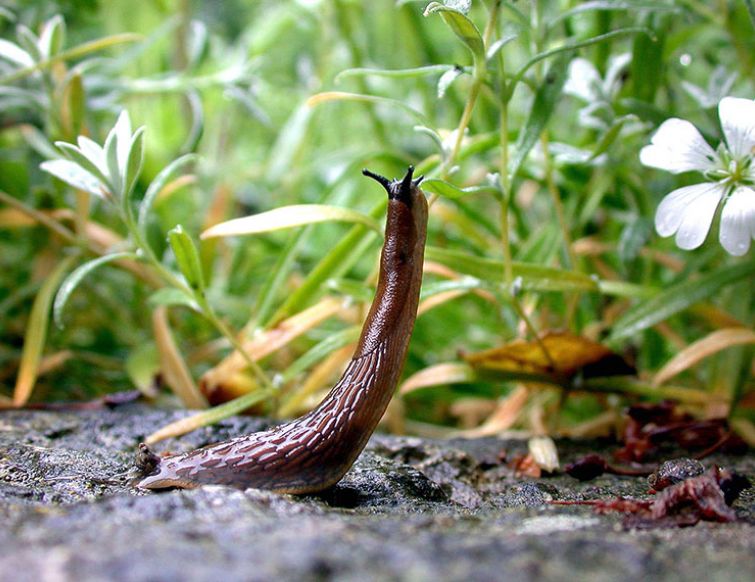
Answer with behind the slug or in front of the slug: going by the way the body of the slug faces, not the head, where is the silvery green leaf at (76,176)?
behind

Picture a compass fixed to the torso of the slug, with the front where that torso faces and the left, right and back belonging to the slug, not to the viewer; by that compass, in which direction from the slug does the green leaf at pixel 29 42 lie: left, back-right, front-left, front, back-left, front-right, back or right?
back-left

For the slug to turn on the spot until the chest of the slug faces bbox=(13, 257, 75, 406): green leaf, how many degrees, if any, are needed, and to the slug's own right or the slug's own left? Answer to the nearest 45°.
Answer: approximately 135° to the slug's own left

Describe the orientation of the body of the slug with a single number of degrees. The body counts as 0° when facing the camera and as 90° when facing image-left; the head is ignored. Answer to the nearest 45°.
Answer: approximately 270°

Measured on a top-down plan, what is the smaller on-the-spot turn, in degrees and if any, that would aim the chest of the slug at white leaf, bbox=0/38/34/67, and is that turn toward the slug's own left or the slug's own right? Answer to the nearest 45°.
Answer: approximately 135° to the slug's own left
